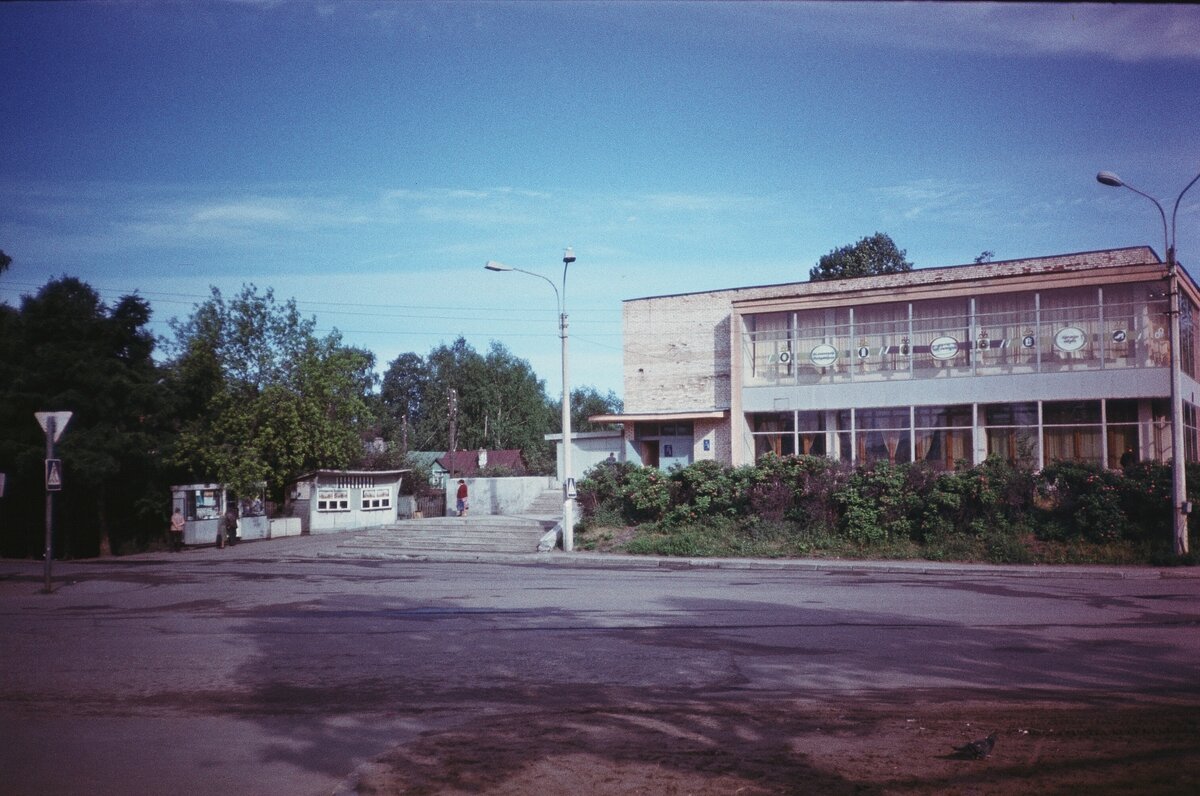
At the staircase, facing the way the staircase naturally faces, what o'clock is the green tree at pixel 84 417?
The green tree is roughly at 3 o'clock from the staircase.

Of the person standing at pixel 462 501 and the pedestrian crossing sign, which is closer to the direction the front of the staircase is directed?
the pedestrian crossing sign

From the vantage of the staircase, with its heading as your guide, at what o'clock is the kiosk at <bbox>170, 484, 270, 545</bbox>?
The kiosk is roughly at 4 o'clock from the staircase.

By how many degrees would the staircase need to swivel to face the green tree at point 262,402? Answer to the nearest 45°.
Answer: approximately 135° to its right

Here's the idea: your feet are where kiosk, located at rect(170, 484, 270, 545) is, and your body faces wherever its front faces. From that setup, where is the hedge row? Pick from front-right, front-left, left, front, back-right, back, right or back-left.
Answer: front-left

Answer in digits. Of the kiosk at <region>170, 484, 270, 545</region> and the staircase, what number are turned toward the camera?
2

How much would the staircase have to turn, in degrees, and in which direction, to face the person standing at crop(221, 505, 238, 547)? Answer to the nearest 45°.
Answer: approximately 135° to its right

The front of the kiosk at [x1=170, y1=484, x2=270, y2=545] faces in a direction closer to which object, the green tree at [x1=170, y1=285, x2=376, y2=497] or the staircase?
the staircase

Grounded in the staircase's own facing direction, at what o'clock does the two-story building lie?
The two-story building is roughly at 9 o'clock from the staircase.

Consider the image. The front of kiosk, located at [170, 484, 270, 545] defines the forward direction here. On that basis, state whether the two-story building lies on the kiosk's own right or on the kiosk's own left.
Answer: on the kiosk's own left

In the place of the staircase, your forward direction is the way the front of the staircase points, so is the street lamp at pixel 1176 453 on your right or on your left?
on your left

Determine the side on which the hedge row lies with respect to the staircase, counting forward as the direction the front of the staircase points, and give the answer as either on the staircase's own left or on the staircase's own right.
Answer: on the staircase's own left
